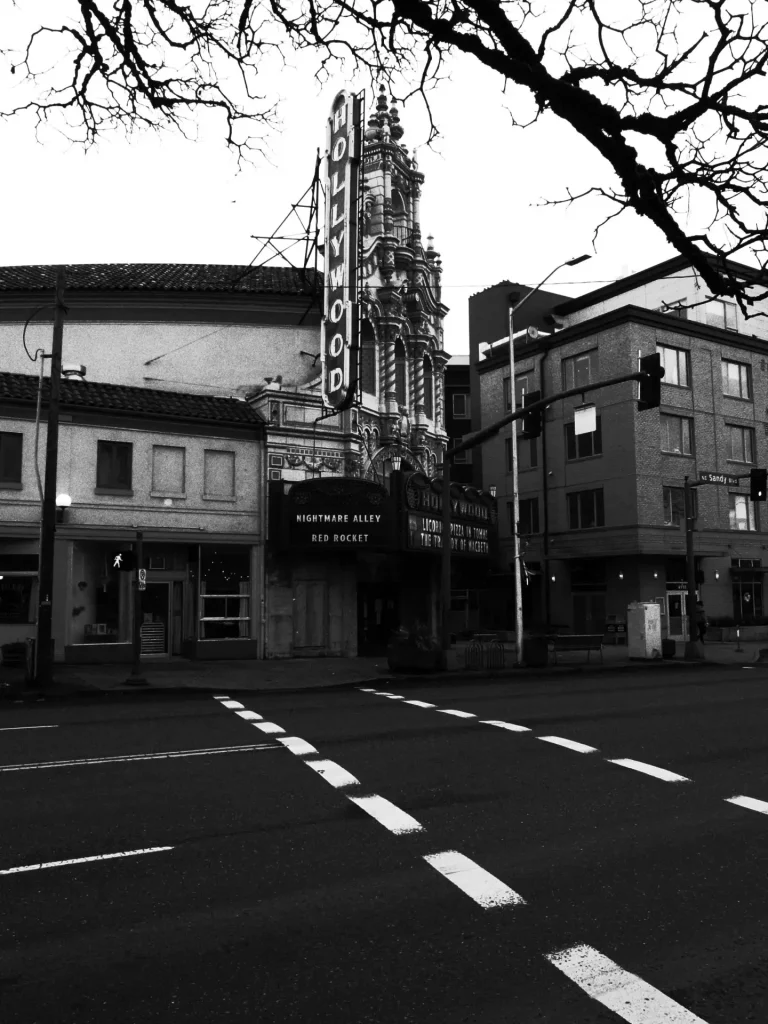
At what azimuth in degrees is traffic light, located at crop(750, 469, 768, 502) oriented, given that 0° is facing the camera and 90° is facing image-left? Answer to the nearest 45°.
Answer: approximately 0°

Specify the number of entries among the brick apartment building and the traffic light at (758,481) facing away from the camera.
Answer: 0

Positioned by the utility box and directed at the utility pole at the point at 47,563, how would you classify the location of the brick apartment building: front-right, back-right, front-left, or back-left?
back-right

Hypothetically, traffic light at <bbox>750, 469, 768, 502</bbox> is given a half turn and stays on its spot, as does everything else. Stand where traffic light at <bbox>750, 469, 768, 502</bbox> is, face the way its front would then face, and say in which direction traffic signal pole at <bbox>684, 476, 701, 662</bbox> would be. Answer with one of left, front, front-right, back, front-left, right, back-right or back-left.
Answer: front-left

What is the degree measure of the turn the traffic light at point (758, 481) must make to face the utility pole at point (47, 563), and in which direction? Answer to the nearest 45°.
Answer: approximately 45° to its right

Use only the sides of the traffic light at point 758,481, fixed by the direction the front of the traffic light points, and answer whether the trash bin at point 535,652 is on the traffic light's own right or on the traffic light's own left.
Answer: on the traffic light's own right
